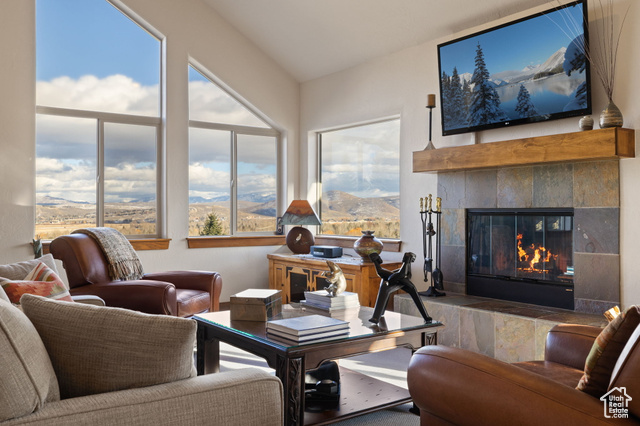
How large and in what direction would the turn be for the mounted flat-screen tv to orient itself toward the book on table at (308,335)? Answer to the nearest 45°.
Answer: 0° — it already faces it

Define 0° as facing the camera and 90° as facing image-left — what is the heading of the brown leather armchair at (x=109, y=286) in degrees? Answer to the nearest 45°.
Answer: approximately 315°

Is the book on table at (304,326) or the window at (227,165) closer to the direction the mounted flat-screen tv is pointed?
the book on table

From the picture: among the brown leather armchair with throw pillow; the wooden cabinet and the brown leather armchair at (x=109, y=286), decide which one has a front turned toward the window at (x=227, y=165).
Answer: the brown leather armchair with throw pillow

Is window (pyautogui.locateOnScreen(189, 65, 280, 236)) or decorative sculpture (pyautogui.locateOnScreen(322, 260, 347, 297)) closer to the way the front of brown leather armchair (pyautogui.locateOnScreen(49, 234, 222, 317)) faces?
the decorative sculpture

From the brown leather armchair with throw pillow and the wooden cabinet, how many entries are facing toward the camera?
1

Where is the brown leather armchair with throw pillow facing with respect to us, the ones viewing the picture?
facing away from the viewer and to the left of the viewer

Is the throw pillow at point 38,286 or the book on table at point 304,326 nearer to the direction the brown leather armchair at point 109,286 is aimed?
the book on table

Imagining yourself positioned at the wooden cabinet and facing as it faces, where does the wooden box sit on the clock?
The wooden box is roughly at 12 o'clock from the wooden cabinet.
